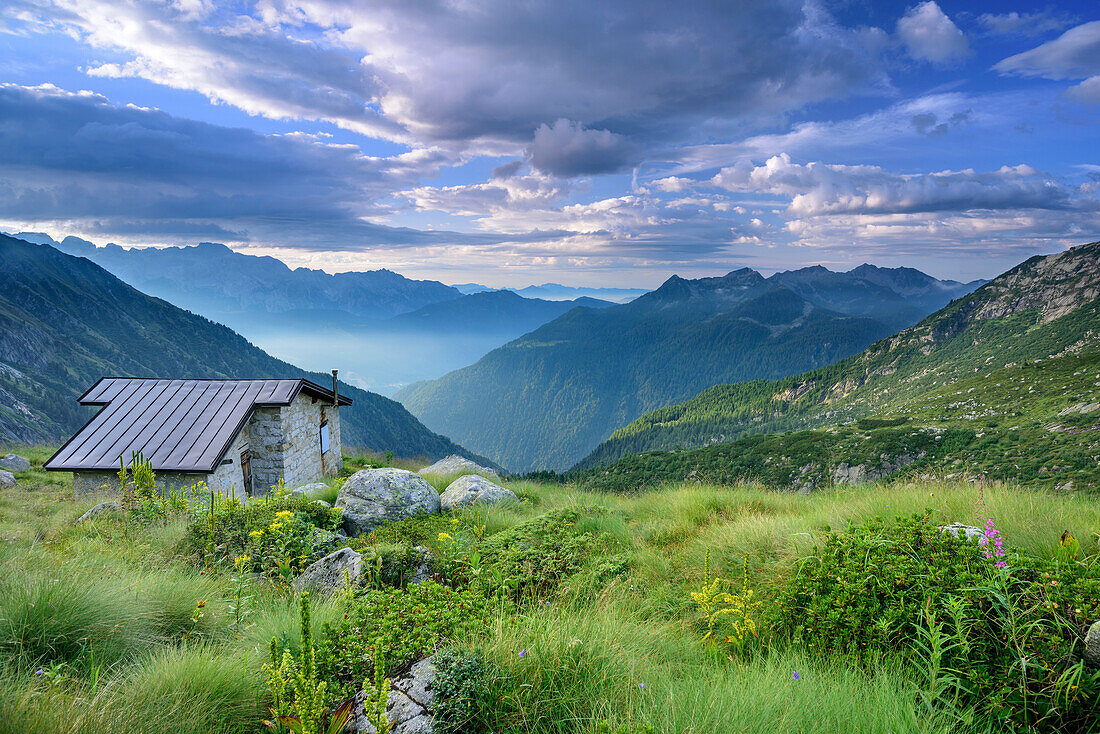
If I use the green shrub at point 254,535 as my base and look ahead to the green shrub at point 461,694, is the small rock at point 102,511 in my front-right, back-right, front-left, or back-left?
back-right

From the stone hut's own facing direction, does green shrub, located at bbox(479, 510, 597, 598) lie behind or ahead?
ahead

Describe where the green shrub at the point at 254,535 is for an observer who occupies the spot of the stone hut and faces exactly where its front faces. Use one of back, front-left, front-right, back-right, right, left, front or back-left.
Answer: front-right

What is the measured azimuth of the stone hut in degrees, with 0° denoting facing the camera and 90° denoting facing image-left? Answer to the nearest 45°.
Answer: approximately 315°

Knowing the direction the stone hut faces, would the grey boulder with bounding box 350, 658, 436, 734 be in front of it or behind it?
in front

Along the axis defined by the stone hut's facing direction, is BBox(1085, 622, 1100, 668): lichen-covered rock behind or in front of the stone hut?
in front
